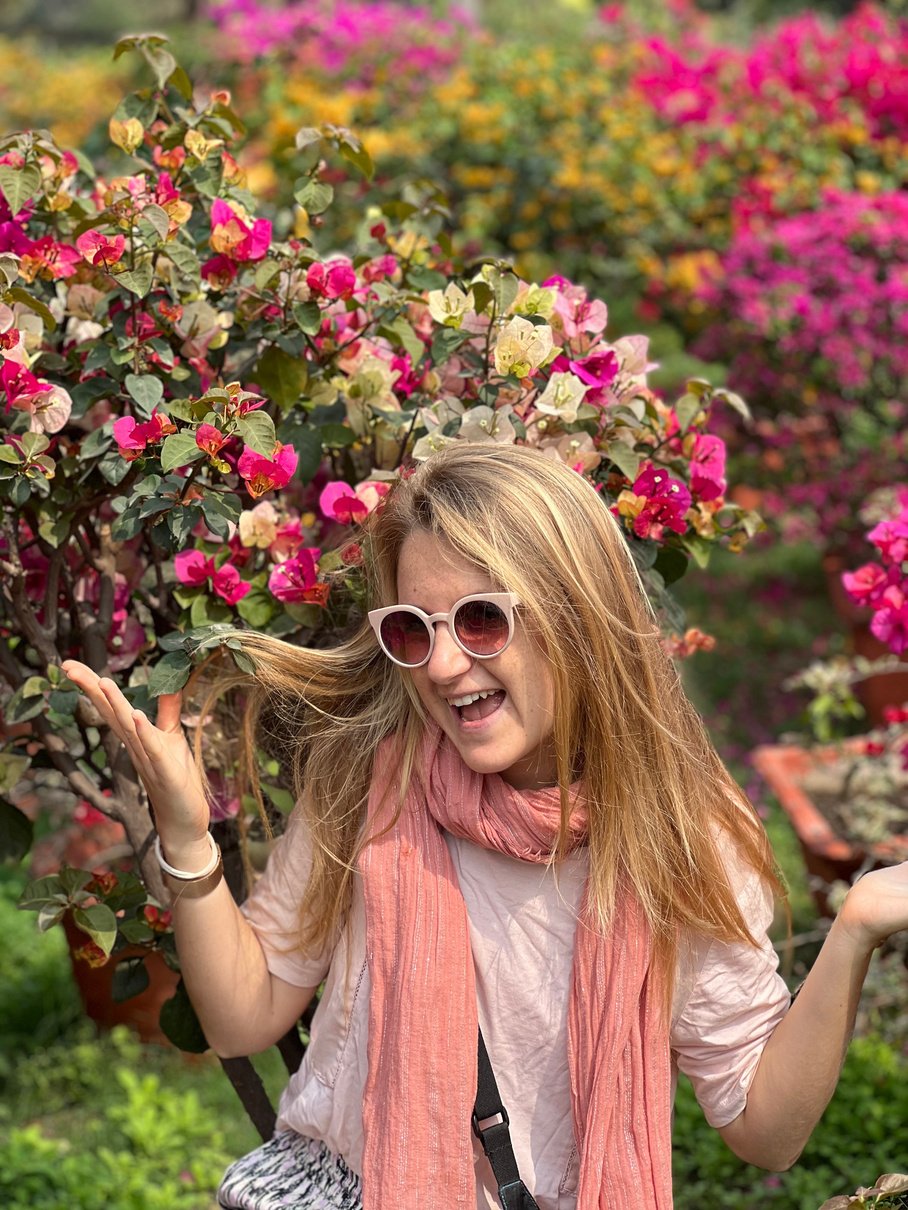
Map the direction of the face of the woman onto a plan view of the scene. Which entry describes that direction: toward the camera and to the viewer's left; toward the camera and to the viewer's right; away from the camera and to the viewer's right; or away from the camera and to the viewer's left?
toward the camera and to the viewer's left

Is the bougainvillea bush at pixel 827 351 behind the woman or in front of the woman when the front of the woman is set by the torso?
behind

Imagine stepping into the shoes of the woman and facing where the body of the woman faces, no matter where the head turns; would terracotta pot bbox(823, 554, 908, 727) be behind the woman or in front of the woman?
behind

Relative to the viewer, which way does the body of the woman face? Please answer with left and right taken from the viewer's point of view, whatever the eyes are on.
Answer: facing the viewer

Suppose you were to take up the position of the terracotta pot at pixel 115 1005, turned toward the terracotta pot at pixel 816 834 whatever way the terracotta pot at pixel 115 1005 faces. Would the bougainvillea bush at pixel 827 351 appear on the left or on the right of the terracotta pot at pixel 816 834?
left

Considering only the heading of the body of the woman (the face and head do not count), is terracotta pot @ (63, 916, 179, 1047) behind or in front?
behind
